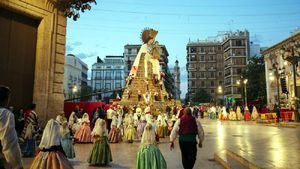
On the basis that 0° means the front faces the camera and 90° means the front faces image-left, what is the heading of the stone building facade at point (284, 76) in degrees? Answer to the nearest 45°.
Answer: approximately 45°

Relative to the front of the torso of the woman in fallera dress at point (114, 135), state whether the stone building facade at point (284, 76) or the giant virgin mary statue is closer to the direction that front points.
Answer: the giant virgin mary statue

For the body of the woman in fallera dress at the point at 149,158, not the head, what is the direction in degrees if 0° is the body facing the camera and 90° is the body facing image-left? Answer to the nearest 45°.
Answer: approximately 180°

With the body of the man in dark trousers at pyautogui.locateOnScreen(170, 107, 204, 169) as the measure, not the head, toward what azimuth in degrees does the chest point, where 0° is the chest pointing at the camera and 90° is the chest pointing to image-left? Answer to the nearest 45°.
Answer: approximately 180°

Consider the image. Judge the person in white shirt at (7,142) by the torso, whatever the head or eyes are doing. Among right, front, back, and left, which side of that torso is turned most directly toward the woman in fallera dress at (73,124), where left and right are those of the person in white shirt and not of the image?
front

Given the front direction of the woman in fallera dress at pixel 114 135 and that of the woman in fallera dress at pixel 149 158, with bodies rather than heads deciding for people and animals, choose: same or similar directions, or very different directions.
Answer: same or similar directions

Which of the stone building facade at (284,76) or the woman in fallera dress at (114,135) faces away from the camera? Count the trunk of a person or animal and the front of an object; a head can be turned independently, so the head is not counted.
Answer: the woman in fallera dress

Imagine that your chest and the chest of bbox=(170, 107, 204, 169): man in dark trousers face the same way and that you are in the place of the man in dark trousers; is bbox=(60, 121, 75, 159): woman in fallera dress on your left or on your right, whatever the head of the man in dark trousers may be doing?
on your left

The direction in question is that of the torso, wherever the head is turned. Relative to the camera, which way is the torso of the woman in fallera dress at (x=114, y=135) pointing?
away from the camera

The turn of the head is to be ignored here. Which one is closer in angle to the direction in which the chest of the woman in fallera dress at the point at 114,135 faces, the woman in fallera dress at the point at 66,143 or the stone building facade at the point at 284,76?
the stone building facade

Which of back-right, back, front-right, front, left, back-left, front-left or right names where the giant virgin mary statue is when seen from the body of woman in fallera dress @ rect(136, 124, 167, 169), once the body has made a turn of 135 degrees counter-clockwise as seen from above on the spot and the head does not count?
back-right
